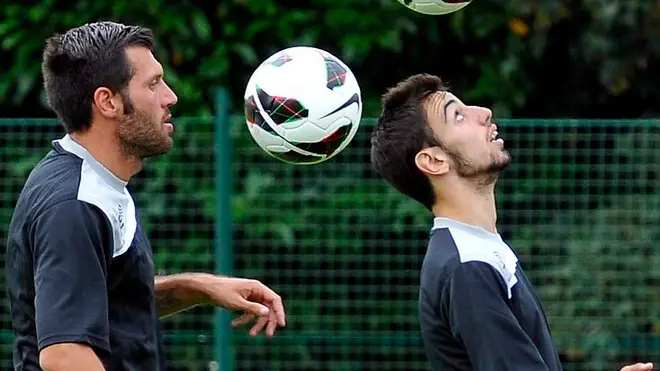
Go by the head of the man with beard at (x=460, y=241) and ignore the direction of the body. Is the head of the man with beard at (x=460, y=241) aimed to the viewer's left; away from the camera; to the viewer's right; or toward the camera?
to the viewer's right

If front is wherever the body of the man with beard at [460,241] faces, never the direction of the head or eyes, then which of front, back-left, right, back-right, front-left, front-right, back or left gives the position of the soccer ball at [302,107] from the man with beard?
back-left

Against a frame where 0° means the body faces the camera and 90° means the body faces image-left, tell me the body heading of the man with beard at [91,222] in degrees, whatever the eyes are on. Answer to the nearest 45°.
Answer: approximately 270°

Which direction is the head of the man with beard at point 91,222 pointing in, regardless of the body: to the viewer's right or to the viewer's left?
to the viewer's right

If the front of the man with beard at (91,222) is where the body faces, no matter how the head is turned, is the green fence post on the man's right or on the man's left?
on the man's left

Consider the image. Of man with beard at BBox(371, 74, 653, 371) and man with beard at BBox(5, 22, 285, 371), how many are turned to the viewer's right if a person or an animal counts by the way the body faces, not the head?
2

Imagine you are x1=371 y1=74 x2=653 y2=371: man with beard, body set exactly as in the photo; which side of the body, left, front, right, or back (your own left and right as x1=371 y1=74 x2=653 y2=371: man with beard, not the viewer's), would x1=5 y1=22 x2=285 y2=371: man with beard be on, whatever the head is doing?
back

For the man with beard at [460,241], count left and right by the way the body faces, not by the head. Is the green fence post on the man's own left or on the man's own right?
on the man's own left

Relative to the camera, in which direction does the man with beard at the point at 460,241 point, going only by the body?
to the viewer's right
